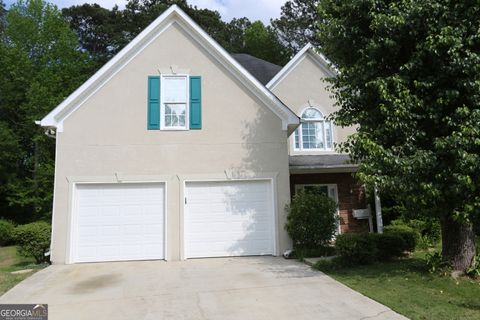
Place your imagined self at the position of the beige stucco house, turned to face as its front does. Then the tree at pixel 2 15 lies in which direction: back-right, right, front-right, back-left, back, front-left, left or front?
back-right

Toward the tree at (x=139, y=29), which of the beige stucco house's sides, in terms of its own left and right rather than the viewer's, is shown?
back

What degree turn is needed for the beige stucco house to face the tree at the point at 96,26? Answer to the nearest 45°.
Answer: approximately 180°

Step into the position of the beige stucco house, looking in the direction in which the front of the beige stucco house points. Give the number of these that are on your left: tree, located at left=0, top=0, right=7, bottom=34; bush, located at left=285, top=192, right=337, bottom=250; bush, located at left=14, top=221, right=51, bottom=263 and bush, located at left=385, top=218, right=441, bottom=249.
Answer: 2

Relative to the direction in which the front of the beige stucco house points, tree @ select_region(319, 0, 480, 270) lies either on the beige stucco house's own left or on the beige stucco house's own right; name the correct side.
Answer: on the beige stucco house's own left

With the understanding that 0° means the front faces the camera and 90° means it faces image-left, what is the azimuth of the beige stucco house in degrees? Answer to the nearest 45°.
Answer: approximately 0°

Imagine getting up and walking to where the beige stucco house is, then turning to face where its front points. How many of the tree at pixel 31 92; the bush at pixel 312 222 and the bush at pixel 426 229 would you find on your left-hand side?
2

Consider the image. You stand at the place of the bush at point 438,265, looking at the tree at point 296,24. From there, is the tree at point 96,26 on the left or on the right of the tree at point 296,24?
left

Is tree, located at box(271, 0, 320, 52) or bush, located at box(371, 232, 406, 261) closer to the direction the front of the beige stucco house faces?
the bush

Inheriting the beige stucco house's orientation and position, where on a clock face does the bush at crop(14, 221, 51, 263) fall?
The bush is roughly at 3 o'clock from the beige stucco house.
